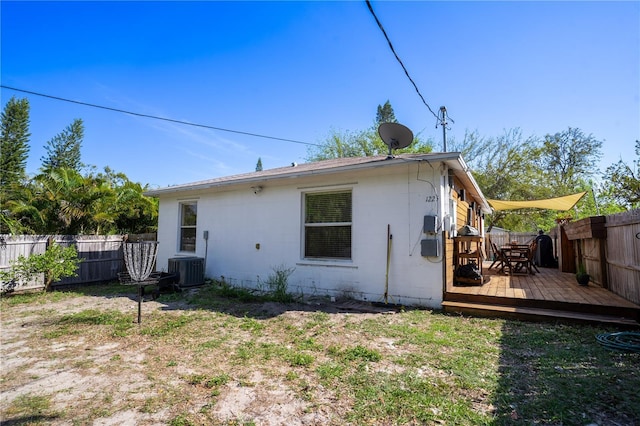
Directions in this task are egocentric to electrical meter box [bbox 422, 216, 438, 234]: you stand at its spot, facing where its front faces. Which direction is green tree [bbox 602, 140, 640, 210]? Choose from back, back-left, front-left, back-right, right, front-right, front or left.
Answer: back

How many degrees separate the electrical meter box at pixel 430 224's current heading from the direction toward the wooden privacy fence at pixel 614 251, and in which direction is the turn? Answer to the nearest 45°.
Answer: approximately 135° to its left

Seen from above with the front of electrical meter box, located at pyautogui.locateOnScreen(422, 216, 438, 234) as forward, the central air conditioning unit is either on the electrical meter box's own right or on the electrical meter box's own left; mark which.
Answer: on the electrical meter box's own right

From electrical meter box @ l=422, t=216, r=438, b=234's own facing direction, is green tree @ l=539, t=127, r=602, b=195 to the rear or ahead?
to the rear

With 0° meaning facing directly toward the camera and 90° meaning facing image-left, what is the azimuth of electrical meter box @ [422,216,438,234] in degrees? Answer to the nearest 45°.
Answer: approximately 45°

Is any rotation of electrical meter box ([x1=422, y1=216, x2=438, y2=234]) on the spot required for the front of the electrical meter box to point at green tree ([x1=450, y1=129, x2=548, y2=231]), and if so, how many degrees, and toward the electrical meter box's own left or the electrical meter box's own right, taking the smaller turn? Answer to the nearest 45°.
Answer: approximately 135° to the electrical meter box's own right

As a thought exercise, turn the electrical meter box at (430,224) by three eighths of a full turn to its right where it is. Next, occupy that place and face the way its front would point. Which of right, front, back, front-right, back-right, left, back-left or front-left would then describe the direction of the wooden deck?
right

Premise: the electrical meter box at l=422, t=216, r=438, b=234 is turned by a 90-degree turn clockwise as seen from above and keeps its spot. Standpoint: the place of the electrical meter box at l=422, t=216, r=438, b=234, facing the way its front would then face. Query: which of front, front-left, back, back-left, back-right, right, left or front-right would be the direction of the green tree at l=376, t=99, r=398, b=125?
front-right
